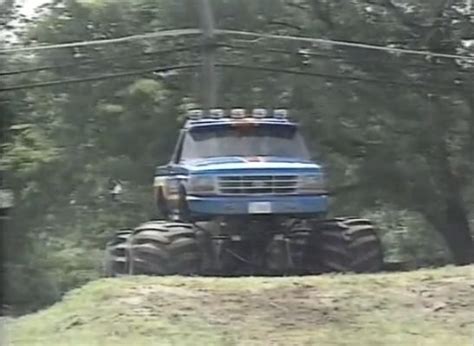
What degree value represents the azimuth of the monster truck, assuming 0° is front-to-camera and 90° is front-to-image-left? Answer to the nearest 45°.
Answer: approximately 0°

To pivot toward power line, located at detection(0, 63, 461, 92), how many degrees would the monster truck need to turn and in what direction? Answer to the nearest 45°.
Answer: approximately 180°

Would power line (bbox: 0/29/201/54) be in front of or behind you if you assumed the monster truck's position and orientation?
behind

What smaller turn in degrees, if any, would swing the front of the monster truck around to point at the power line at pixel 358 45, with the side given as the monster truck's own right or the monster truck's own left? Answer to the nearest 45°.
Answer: approximately 135° to the monster truck's own left
